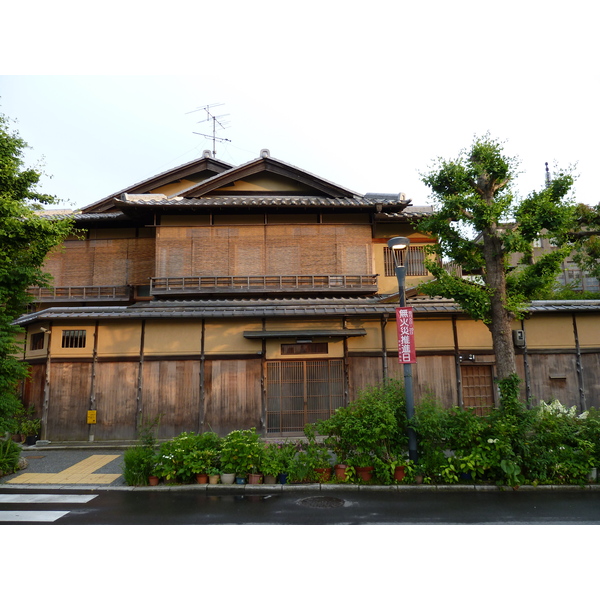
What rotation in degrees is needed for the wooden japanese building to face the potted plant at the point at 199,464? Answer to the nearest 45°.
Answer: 0° — it already faces it

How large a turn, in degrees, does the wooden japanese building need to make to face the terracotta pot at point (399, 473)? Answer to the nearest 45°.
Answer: approximately 45° to its left

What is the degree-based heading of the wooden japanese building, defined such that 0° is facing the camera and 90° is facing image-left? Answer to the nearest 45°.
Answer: approximately 0°

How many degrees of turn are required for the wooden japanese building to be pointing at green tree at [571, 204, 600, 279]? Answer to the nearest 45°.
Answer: approximately 90° to its left

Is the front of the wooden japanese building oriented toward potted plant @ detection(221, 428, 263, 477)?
yes

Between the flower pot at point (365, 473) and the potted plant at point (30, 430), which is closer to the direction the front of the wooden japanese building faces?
the flower pot

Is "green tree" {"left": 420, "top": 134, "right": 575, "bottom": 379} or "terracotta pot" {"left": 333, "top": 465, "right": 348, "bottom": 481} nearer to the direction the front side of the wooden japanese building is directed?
the terracotta pot

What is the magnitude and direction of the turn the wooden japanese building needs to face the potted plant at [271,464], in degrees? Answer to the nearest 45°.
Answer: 0° — it already faces it

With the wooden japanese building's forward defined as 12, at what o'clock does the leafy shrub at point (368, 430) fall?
The leafy shrub is roughly at 11 o'clock from the wooden japanese building.

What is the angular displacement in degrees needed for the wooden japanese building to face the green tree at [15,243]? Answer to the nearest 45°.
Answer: approximately 45° to its right

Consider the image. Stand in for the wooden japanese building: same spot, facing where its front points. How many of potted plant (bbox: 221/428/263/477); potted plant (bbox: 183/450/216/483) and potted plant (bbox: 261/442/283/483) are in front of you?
3

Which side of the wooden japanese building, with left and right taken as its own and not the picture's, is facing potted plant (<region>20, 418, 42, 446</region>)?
right
